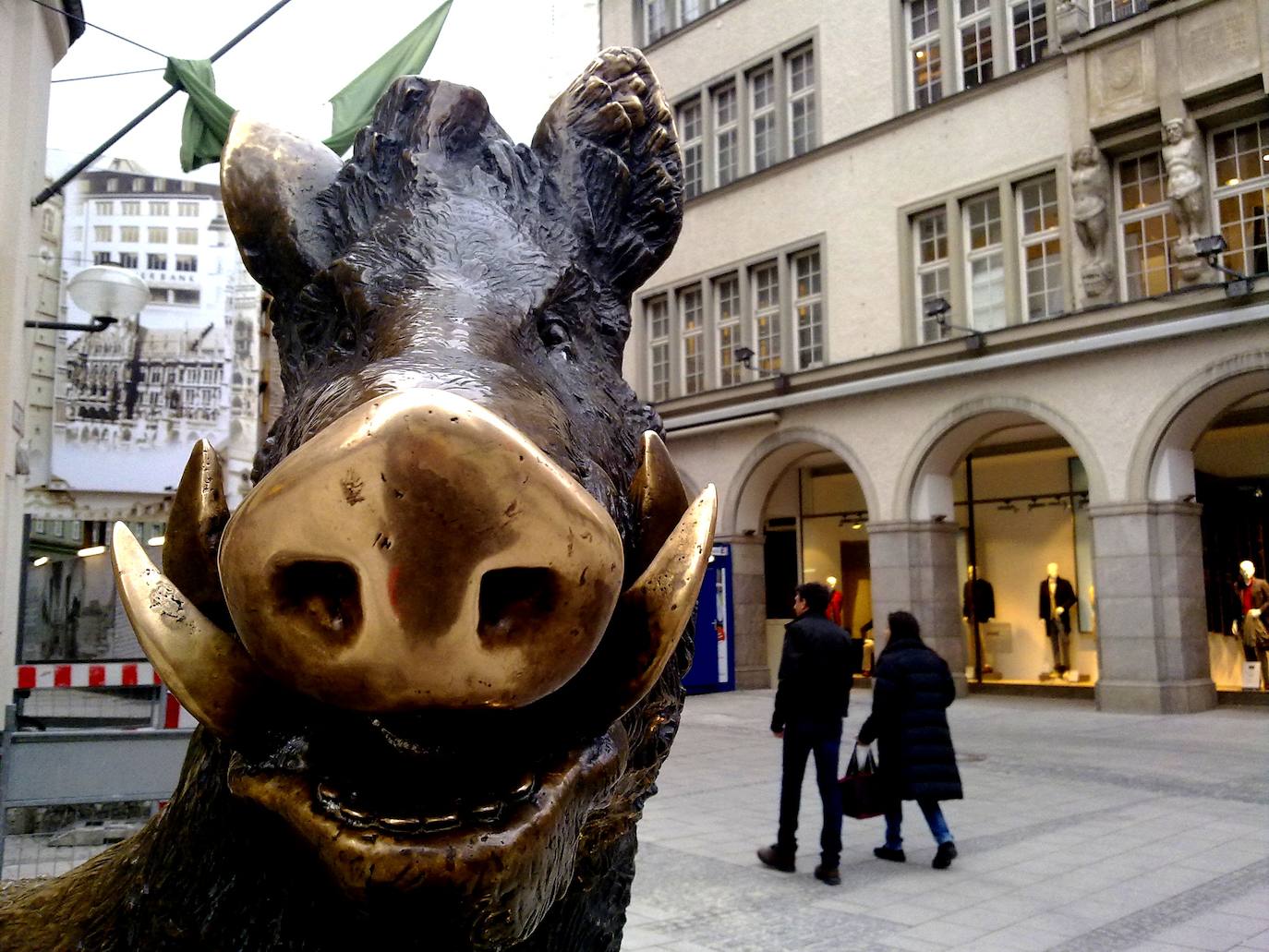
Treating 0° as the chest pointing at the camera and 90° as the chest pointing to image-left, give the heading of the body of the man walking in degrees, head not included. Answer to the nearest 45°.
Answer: approximately 135°

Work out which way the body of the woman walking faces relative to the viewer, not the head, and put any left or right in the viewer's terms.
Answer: facing away from the viewer and to the left of the viewer

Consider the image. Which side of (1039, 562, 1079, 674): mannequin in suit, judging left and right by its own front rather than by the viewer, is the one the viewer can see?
front

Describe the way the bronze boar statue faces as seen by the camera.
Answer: facing the viewer

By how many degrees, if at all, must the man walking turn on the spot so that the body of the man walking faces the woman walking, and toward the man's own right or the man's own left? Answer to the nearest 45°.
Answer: approximately 135° to the man's own right

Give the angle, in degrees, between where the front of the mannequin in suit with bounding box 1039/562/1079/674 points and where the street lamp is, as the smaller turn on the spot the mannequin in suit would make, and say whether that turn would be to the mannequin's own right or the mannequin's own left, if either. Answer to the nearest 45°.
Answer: approximately 45° to the mannequin's own right

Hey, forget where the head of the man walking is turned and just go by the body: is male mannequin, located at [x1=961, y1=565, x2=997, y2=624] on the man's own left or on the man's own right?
on the man's own right

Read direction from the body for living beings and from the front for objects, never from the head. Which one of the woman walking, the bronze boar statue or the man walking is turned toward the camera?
the bronze boar statue

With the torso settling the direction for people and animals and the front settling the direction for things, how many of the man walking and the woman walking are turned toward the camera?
0

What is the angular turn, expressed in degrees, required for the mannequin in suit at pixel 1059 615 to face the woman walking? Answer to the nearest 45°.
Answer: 0° — it already faces them

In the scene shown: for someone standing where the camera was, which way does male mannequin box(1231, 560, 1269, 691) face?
facing the viewer and to the left of the viewer

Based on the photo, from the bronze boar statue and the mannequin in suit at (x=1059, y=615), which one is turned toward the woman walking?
the mannequin in suit

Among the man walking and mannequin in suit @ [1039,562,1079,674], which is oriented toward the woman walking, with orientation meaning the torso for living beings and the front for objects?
the mannequin in suit

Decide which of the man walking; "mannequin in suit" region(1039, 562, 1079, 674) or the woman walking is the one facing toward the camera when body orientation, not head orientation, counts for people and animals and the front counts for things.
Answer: the mannequin in suit
